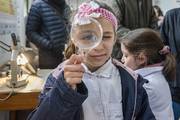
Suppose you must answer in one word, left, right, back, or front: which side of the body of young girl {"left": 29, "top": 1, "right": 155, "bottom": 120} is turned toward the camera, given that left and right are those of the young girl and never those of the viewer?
front

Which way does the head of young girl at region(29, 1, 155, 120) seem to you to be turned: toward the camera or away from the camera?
toward the camera

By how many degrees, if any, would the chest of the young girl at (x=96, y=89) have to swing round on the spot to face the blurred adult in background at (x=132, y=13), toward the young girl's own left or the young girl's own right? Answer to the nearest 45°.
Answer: approximately 180°

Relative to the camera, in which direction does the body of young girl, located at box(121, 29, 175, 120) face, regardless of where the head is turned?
to the viewer's left

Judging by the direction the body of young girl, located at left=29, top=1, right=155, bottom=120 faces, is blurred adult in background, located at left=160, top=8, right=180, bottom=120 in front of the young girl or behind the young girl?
behind

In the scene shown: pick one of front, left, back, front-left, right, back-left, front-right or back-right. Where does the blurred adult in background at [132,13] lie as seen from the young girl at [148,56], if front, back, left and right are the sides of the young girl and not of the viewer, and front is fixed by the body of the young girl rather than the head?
right

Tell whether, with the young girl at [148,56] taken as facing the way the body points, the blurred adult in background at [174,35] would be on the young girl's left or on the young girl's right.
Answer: on the young girl's right
